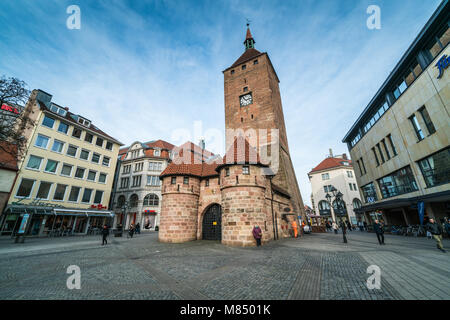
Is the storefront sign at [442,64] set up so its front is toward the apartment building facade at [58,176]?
yes

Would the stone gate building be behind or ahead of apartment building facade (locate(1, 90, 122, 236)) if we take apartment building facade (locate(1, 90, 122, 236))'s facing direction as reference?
ahead

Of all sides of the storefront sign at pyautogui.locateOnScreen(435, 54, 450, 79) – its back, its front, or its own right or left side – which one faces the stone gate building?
front

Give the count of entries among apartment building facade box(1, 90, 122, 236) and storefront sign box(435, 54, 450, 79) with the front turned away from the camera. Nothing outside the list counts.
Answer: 0

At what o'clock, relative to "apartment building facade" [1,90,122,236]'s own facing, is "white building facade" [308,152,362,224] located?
The white building facade is roughly at 11 o'clock from the apartment building facade.

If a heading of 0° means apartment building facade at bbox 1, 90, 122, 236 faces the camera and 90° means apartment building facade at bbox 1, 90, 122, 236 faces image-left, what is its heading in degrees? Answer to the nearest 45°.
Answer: approximately 315°

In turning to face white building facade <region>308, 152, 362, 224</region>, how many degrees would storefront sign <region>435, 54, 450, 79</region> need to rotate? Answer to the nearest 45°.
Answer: approximately 90° to its right

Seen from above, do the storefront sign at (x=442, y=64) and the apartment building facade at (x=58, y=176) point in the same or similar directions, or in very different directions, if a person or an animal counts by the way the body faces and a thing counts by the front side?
very different directions

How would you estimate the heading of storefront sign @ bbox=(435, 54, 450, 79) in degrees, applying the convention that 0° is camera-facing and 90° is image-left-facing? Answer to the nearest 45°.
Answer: approximately 45°

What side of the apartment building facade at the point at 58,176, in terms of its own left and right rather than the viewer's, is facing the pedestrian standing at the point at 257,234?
front

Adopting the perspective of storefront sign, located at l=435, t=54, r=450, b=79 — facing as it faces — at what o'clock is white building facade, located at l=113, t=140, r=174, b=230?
The white building facade is roughly at 1 o'clock from the storefront sign.

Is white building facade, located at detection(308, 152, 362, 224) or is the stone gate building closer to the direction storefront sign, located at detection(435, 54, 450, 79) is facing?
the stone gate building
